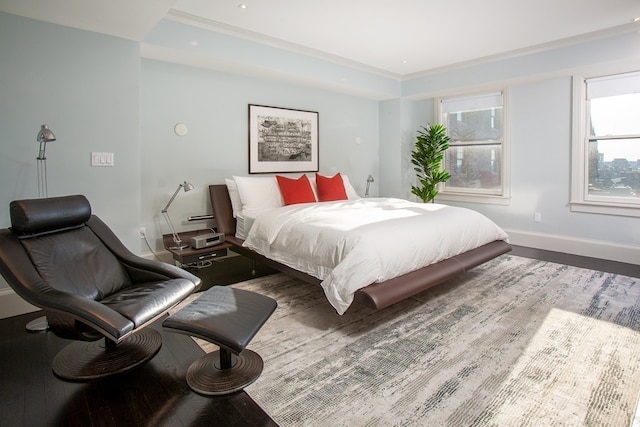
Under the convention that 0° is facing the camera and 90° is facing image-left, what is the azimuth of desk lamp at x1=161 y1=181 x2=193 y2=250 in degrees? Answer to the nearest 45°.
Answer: approximately 270°

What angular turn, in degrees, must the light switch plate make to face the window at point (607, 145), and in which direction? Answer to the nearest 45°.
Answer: approximately 90° to its left

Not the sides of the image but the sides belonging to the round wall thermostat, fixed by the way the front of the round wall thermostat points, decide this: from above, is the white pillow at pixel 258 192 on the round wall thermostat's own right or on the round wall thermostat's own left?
on the round wall thermostat's own left

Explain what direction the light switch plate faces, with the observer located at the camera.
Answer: facing the viewer

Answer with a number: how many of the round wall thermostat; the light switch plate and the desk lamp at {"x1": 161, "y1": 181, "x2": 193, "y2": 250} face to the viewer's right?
1

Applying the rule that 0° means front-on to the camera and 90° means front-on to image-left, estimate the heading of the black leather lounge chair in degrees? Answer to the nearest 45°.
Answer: approximately 315°

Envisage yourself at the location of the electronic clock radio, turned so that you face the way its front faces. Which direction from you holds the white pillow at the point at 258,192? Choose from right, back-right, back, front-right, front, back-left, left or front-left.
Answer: left

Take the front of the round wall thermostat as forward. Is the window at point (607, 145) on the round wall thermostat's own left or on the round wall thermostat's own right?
on the round wall thermostat's own left

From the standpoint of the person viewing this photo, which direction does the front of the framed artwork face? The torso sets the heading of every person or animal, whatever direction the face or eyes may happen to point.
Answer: facing the viewer and to the right of the viewer

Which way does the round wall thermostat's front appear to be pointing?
toward the camera
